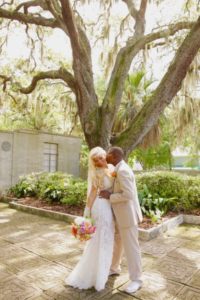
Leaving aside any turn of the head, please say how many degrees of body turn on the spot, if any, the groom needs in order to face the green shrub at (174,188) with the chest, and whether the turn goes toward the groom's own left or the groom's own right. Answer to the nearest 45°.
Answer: approximately 90° to the groom's own right

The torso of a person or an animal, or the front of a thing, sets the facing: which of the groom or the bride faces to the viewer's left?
the groom

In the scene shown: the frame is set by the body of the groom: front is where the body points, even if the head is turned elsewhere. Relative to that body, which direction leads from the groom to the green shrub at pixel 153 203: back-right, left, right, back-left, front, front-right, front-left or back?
right

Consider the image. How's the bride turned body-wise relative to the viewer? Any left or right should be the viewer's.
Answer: facing the viewer and to the right of the viewer

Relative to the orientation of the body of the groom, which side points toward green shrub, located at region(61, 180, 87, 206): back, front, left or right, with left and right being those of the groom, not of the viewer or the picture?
right

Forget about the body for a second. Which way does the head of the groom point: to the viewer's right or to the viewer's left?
to the viewer's left

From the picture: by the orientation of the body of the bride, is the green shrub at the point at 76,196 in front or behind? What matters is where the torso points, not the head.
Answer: behind

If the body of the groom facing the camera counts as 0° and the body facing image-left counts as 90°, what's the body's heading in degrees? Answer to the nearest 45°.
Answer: approximately 90°

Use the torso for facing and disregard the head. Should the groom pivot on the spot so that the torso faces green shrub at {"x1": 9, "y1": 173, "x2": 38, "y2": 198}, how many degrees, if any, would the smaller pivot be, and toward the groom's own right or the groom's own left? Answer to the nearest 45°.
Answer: approximately 45° to the groom's own right

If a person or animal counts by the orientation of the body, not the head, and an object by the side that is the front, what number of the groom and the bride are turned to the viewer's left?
1

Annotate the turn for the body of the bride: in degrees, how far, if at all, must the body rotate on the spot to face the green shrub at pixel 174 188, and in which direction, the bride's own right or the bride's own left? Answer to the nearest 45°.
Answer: approximately 90° to the bride's own left

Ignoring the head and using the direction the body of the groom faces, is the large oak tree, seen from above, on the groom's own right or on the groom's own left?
on the groom's own right

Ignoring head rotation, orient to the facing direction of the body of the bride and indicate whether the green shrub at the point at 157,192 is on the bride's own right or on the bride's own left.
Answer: on the bride's own left
